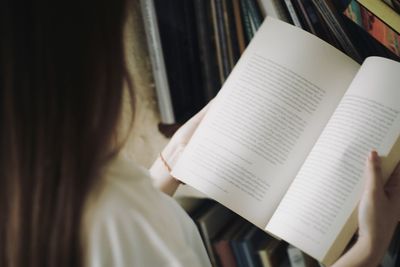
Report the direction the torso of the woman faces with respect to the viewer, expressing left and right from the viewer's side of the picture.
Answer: facing away from the viewer and to the right of the viewer

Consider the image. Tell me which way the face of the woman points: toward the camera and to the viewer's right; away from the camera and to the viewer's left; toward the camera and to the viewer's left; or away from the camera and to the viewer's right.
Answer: away from the camera and to the viewer's right
